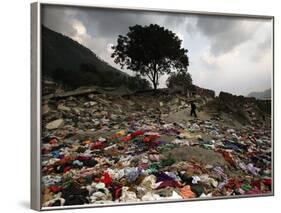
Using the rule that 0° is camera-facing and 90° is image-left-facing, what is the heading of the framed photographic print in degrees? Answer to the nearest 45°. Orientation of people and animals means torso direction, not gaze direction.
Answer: approximately 315°
